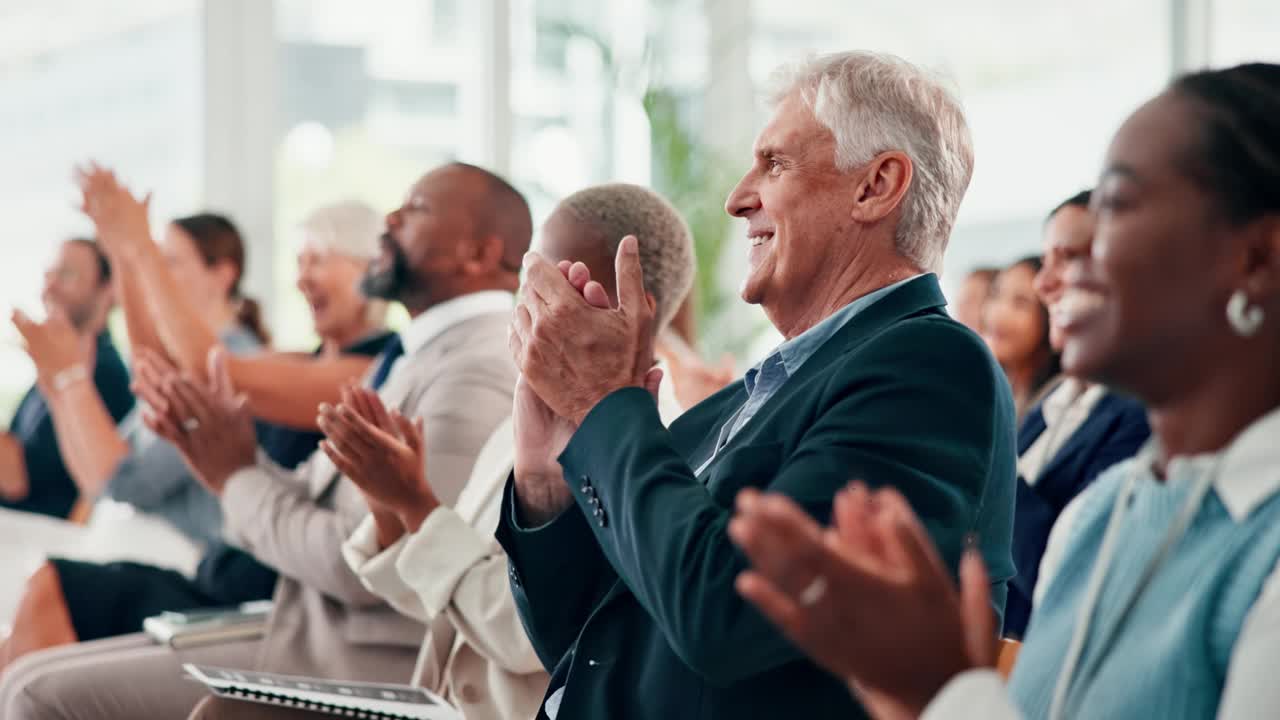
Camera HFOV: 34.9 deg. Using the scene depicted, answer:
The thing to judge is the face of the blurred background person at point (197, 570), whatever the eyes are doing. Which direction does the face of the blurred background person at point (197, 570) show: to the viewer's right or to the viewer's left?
to the viewer's left

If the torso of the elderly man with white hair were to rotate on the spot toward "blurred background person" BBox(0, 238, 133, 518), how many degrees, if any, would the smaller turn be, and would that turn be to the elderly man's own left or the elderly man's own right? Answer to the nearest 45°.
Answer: approximately 45° to the elderly man's own right

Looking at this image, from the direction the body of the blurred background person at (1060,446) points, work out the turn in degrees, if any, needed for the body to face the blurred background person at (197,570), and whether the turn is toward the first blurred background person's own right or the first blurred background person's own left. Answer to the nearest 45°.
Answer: approximately 45° to the first blurred background person's own right

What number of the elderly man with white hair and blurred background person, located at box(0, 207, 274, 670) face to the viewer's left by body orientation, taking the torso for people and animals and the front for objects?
2

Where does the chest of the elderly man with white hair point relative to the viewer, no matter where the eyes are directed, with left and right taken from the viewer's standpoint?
facing to the left of the viewer

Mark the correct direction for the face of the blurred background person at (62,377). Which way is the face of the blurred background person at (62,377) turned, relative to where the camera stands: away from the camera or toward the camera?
toward the camera

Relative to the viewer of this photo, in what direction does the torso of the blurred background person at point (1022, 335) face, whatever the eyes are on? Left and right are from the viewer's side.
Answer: facing the viewer and to the left of the viewer

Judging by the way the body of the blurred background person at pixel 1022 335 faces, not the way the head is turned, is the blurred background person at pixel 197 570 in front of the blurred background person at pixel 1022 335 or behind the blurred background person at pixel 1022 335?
in front

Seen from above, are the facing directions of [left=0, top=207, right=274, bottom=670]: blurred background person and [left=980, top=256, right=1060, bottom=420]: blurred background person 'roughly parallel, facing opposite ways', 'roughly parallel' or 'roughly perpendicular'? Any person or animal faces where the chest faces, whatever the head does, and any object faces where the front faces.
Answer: roughly parallel

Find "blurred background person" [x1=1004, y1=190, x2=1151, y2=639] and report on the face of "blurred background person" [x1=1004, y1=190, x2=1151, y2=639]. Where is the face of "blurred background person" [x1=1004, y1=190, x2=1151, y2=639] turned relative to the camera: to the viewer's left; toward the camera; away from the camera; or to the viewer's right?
to the viewer's left

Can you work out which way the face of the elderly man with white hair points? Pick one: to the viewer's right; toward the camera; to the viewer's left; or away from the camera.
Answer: to the viewer's left

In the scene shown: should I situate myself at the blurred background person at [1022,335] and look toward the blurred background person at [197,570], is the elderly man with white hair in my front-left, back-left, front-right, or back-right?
front-left

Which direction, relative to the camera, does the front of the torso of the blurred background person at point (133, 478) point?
to the viewer's left
